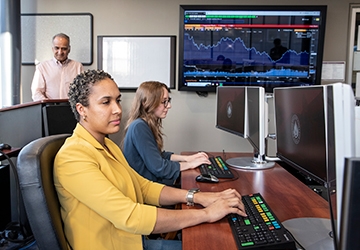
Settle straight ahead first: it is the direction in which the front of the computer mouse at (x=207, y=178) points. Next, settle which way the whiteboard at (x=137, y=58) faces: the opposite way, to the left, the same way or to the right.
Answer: to the right

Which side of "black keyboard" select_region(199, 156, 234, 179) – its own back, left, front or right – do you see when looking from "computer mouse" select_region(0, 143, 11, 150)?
front

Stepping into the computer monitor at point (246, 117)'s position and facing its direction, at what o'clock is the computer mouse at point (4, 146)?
The computer mouse is roughly at 1 o'clock from the computer monitor.

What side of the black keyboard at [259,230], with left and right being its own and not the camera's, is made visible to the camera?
left

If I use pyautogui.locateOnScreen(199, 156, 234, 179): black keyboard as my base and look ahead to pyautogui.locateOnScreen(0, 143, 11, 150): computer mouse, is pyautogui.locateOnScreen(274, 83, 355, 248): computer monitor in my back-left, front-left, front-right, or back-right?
back-left

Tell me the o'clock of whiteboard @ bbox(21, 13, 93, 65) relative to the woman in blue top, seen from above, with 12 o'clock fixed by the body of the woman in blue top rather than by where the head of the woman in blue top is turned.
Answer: The whiteboard is roughly at 8 o'clock from the woman in blue top.

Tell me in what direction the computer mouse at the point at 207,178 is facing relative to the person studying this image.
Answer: facing to the right of the viewer

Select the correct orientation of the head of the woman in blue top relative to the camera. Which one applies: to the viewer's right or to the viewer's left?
to the viewer's right

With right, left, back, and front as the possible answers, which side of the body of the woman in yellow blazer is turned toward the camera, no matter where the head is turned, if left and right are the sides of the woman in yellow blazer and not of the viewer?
right

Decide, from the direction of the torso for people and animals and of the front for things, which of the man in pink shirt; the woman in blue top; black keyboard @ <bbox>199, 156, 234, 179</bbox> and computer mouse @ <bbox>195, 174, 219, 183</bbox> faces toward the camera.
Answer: the man in pink shirt

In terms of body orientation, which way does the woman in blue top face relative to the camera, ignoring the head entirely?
to the viewer's right
